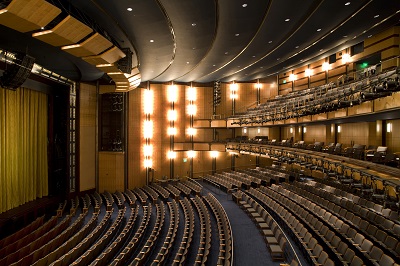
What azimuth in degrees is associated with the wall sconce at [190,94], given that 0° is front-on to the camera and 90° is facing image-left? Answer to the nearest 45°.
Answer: approximately 0°

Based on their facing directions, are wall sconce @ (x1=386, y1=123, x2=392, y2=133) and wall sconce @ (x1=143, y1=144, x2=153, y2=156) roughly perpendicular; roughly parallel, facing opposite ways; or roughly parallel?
roughly perpendicular

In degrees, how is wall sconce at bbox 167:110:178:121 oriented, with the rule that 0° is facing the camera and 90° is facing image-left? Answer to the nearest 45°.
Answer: approximately 0°

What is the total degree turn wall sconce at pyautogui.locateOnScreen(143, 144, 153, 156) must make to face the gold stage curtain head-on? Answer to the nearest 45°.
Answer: approximately 45° to its right

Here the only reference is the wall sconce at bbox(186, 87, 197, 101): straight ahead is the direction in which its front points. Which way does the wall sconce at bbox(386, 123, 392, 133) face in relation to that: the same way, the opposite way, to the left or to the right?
to the right

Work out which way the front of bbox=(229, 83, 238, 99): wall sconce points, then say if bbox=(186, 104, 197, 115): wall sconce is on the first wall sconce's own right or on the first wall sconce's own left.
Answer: on the first wall sconce's own right

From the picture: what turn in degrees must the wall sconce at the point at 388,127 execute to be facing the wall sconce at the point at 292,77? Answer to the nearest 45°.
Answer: approximately 90° to its right
